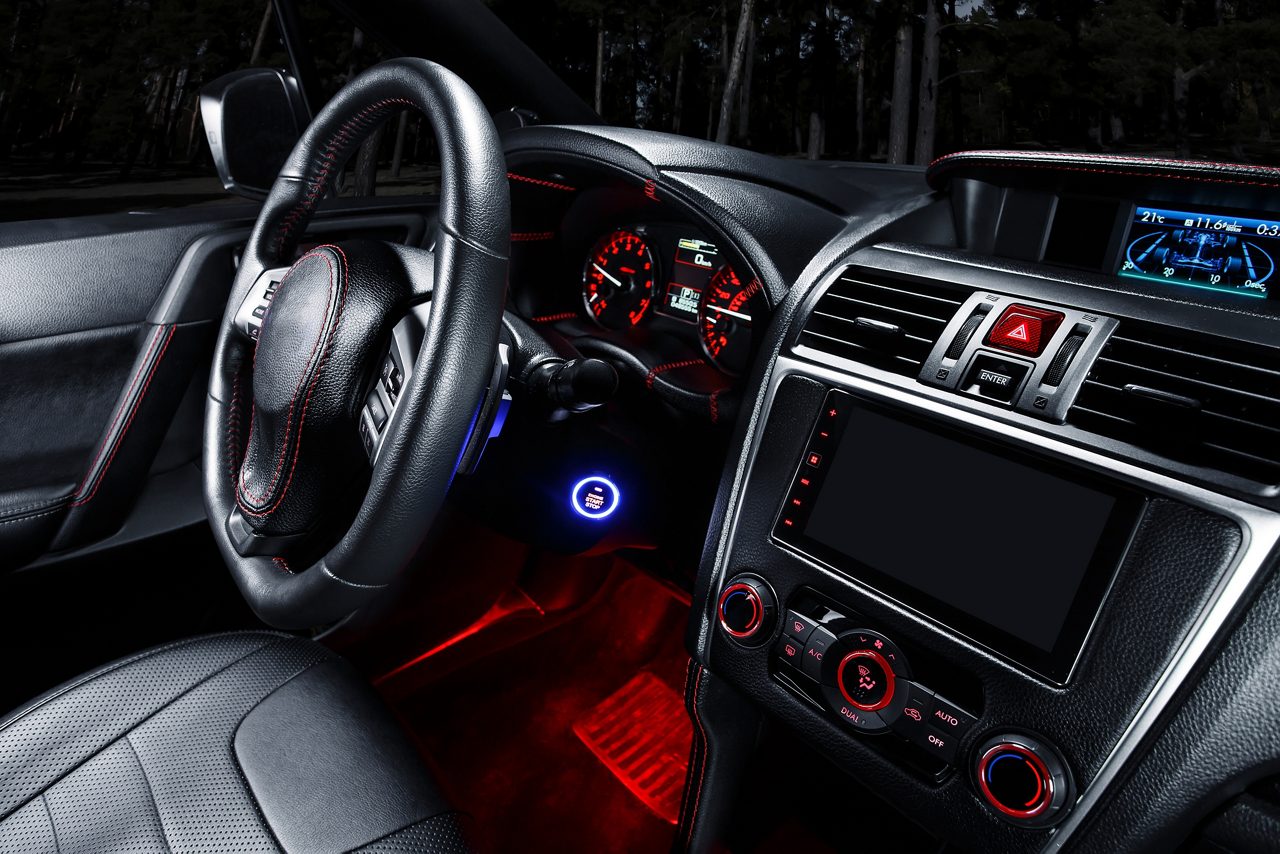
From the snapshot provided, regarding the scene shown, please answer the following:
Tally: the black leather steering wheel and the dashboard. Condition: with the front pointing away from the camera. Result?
0

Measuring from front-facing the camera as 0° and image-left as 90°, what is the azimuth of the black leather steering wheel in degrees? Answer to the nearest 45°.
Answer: approximately 45°

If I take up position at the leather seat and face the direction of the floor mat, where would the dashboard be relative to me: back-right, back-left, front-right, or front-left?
front-right

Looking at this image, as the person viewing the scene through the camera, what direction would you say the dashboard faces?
facing the viewer and to the left of the viewer

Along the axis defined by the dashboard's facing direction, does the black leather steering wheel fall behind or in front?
in front

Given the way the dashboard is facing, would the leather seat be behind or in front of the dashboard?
in front
